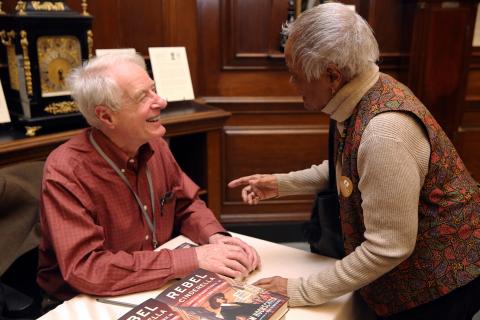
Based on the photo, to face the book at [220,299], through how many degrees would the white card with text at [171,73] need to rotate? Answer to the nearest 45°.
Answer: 0° — it already faces it

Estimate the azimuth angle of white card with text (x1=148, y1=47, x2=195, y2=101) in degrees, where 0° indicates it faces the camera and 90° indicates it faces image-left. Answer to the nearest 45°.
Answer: approximately 0°

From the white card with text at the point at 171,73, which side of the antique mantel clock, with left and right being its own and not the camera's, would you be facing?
left

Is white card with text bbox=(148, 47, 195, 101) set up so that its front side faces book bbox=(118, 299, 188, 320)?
yes

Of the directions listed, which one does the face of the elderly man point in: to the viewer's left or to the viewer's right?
to the viewer's right
